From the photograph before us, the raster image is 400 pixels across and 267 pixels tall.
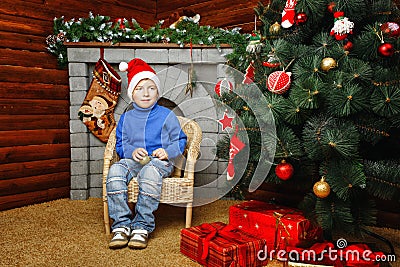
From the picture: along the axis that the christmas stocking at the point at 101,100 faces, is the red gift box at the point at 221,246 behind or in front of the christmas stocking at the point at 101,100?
in front

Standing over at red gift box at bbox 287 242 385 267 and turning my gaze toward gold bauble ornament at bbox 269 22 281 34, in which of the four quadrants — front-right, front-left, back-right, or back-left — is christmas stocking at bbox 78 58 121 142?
front-left

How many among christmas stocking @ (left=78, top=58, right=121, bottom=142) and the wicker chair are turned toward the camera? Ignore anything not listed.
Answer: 2

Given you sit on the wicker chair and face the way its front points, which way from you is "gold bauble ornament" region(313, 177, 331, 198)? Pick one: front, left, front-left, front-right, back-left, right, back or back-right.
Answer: front-left

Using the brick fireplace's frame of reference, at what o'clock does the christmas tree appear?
The christmas tree is roughly at 11 o'clock from the brick fireplace.

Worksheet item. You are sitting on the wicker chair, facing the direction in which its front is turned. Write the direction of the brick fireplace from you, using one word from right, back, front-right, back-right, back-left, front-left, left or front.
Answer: back

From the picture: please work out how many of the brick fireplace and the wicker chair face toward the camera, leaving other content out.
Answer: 2

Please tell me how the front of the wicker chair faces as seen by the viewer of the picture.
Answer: facing the viewer

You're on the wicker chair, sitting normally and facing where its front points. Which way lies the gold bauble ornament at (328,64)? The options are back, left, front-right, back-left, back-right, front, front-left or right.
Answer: front-left

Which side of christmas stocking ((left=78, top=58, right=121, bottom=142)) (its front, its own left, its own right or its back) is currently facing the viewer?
front

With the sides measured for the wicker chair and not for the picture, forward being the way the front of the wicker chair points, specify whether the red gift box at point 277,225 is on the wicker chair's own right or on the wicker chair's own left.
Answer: on the wicker chair's own left

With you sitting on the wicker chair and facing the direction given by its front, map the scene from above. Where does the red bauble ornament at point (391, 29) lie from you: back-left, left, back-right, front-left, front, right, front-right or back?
front-left
